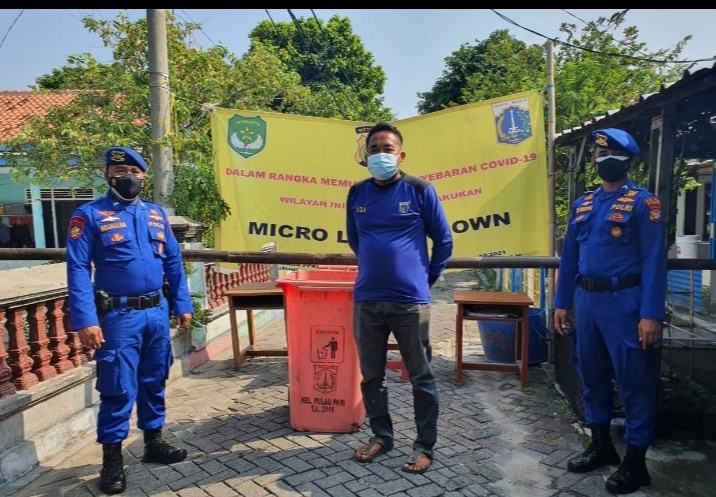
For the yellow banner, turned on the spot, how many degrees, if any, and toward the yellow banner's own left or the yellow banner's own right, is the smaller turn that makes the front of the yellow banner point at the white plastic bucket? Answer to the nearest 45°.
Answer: approximately 135° to the yellow banner's own left

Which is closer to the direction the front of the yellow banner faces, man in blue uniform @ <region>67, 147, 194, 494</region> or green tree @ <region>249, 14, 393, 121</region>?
the man in blue uniform

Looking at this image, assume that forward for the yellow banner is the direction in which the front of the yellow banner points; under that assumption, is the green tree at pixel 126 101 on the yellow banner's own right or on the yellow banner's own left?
on the yellow banner's own right

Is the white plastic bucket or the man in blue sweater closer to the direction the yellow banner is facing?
the man in blue sweater

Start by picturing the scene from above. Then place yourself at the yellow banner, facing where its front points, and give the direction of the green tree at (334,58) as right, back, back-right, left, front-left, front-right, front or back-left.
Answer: back

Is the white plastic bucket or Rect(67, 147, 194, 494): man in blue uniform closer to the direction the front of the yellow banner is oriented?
the man in blue uniform

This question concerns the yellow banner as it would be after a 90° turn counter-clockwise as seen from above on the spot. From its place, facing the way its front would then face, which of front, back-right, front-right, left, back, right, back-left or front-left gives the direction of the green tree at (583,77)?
front-left

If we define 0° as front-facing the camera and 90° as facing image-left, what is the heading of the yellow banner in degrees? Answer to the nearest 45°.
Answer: approximately 0°
